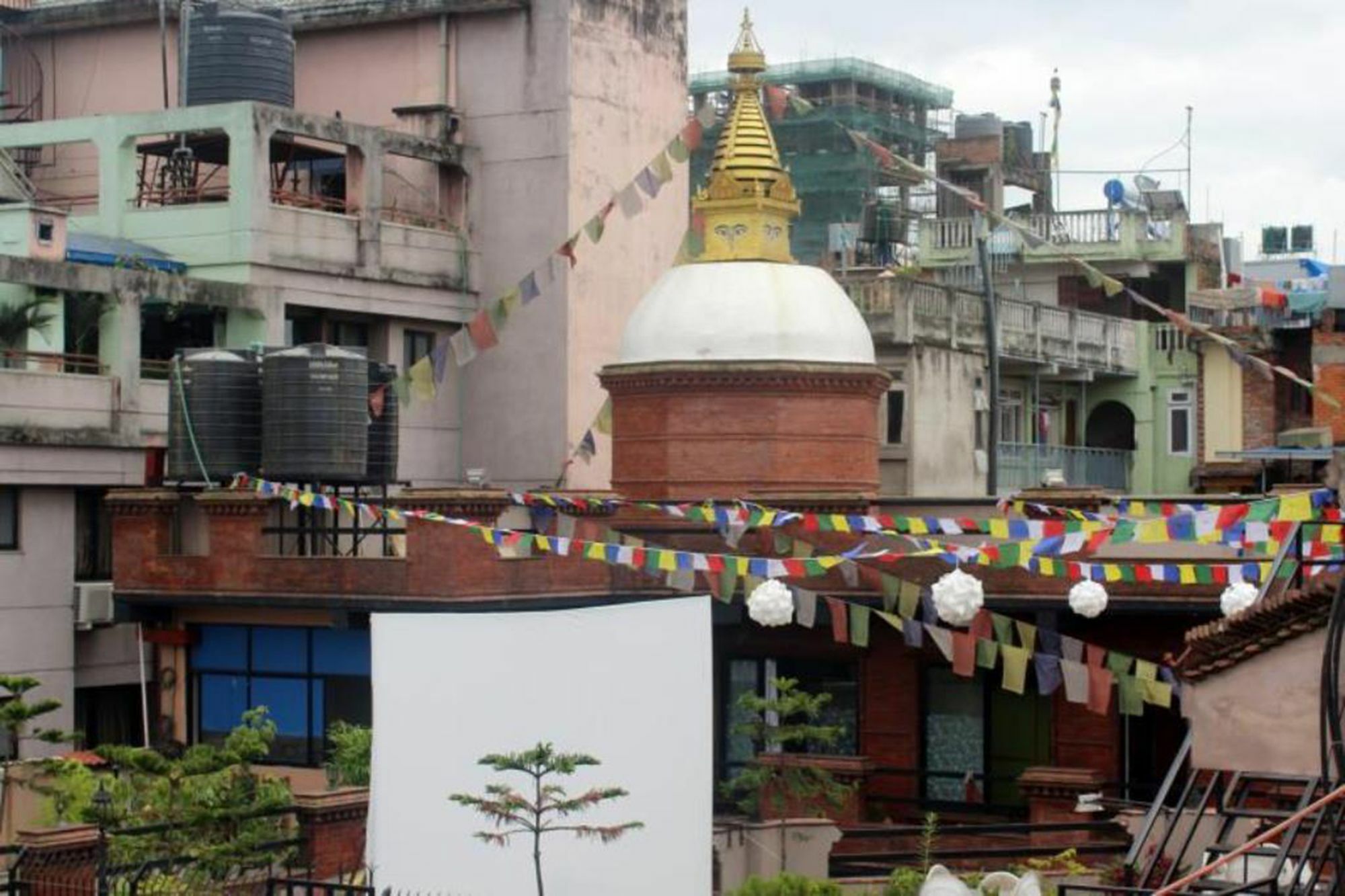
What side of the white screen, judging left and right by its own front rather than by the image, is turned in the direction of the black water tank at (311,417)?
back

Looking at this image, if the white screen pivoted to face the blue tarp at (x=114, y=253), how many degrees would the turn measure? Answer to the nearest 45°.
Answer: approximately 135° to its right

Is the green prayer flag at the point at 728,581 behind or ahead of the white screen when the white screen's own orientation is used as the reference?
behind

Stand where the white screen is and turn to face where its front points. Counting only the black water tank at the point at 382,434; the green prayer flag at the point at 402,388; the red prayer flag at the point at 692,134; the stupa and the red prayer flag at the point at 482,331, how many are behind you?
5

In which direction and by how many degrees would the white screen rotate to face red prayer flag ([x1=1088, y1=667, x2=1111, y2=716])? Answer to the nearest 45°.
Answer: approximately 135° to its left

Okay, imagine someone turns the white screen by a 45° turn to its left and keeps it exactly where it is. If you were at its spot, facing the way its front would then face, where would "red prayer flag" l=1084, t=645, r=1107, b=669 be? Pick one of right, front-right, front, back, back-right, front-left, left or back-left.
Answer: left

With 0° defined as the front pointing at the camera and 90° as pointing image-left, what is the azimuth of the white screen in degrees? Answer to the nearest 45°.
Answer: approximately 0°

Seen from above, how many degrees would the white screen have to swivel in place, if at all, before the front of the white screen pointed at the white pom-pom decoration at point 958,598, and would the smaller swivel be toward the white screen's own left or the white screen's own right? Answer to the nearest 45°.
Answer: approximately 135° to the white screen's own left

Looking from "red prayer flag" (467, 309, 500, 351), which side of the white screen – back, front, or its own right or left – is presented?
back

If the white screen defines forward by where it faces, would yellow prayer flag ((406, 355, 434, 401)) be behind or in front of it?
behind

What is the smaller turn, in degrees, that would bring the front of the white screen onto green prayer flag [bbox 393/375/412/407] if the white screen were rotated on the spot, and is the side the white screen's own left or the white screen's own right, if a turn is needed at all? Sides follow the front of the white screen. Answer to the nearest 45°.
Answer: approximately 180°

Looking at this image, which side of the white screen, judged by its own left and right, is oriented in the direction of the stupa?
back

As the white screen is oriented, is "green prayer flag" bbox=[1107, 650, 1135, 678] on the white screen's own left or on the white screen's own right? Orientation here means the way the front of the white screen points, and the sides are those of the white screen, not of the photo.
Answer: on the white screen's own left

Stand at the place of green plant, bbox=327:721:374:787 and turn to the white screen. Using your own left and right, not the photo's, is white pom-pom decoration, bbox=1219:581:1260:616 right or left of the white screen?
left
